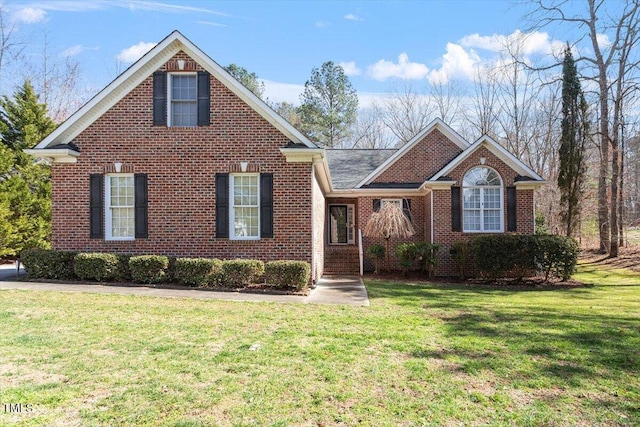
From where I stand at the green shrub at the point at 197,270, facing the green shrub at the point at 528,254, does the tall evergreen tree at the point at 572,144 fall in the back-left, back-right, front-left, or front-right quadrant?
front-left

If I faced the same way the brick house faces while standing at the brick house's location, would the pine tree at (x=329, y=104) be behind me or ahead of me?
behind

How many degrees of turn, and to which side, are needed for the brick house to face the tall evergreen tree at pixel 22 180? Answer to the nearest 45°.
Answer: approximately 135° to its right

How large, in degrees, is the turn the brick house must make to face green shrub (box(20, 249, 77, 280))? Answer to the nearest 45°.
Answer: approximately 90° to its right

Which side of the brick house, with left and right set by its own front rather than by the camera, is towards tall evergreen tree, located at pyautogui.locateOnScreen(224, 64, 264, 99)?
back

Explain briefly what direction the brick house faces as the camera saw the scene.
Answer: facing the viewer

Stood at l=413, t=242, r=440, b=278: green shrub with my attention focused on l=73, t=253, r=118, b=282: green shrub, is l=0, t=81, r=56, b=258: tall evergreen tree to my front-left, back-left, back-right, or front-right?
front-right

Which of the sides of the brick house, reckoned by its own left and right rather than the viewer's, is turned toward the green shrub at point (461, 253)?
left

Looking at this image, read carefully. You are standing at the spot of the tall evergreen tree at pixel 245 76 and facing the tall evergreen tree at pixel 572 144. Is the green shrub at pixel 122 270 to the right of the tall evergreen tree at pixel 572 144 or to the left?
right

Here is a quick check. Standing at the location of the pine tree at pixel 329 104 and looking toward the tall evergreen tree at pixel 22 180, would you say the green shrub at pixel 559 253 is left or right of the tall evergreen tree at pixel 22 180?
left

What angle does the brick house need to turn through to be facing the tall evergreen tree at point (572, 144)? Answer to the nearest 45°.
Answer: approximately 135° to its left

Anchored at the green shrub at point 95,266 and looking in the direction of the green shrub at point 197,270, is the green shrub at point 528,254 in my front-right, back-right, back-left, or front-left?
front-left
